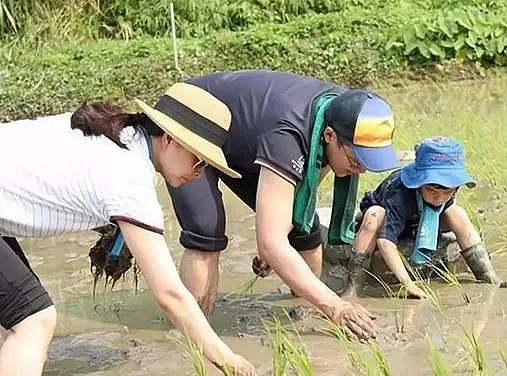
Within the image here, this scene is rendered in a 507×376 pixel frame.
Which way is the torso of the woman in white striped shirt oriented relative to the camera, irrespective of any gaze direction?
to the viewer's right

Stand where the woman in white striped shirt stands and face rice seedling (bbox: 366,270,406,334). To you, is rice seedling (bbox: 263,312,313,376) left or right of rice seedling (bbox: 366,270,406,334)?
right
